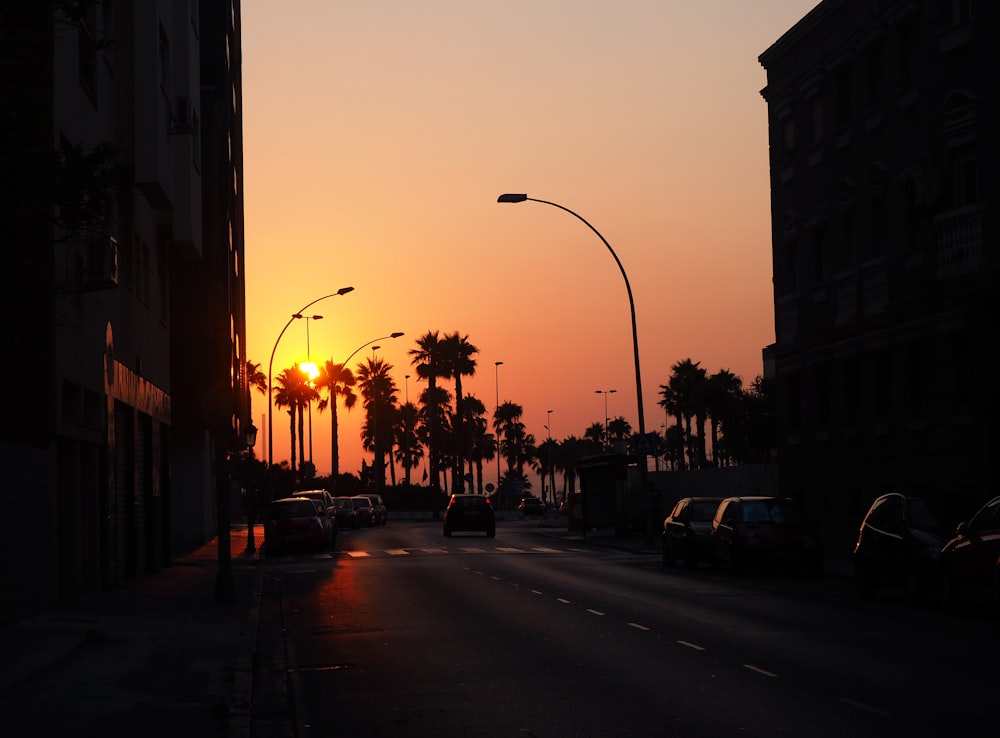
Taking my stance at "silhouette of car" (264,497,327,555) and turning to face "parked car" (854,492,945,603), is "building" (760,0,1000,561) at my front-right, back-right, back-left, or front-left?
front-left

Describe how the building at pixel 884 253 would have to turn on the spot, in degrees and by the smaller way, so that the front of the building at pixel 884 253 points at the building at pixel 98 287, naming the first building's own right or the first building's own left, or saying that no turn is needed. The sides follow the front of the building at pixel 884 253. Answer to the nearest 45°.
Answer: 0° — it already faces it

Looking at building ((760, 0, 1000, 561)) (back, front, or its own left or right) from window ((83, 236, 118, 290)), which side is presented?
front

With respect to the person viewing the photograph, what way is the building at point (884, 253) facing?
facing the viewer and to the left of the viewer

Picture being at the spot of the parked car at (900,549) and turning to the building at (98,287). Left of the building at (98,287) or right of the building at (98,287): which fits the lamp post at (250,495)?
right

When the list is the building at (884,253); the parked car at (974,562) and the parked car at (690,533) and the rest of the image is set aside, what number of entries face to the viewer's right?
0

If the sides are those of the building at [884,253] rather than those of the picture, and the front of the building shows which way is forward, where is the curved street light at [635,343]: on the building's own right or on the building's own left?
on the building's own right

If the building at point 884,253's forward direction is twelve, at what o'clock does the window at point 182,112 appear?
The window is roughly at 1 o'clock from the building.
